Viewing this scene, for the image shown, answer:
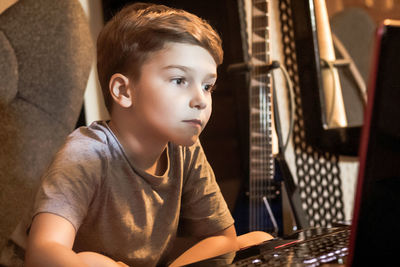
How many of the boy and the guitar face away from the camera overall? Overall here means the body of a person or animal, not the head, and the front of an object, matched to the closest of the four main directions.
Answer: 0

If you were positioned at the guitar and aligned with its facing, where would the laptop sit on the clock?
The laptop is roughly at 12 o'clock from the guitar.

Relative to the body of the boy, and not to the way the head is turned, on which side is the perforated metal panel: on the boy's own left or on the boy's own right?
on the boy's own left

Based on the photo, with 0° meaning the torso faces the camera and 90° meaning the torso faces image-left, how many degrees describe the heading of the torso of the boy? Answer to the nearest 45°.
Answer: approximately 315°

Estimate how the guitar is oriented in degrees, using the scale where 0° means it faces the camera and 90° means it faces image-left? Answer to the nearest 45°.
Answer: approximately 0°
